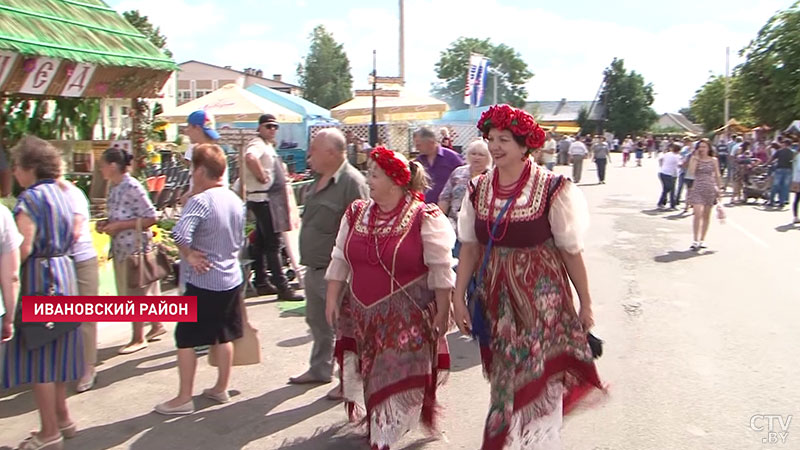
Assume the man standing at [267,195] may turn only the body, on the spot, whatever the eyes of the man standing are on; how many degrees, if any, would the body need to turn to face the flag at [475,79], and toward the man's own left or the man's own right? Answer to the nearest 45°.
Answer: approximately 135° to the man's own left

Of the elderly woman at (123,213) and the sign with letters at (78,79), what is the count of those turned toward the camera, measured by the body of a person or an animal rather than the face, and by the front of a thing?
1

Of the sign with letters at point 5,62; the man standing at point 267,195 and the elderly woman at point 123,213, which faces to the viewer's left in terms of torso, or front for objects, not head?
the elderly woman

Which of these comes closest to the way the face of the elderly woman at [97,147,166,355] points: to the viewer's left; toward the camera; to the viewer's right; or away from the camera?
to the viewer's left

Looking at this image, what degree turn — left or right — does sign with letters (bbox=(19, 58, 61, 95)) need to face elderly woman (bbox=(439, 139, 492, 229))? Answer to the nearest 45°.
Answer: approximately 45° to its left

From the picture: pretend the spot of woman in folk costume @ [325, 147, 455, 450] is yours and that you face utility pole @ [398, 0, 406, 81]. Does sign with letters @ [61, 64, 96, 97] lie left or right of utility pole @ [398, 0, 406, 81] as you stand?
left

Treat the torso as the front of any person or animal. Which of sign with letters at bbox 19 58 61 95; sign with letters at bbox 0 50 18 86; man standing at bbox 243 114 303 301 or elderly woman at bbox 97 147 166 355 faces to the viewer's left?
the elderly woman

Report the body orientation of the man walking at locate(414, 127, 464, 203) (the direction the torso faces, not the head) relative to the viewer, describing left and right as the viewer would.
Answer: facing the viewer and to the left of the viewer

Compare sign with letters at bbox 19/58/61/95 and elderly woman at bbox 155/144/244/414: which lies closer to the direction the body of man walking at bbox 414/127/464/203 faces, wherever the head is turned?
the elderly woman

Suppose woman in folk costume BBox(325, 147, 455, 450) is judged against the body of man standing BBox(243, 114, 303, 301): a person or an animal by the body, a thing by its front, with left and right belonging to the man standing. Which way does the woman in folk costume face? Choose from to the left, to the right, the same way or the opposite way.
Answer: to the right

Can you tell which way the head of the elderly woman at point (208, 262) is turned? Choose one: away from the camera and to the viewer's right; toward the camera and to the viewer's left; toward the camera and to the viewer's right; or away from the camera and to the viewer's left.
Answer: away from the camera and to the viewer's left

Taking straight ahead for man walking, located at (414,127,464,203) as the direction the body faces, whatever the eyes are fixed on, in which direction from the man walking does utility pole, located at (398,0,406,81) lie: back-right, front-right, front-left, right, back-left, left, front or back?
back-right

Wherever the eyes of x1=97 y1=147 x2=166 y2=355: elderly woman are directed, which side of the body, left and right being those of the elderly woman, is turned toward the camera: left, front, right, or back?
left

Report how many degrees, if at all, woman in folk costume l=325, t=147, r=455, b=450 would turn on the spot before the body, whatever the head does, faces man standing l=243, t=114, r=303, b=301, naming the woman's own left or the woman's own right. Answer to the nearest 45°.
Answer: approximately 135° to the woman's own right

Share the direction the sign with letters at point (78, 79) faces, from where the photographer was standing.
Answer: facing the viewer

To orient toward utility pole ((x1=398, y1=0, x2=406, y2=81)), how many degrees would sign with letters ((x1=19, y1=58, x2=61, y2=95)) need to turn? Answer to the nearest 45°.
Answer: approximately 135° to its left

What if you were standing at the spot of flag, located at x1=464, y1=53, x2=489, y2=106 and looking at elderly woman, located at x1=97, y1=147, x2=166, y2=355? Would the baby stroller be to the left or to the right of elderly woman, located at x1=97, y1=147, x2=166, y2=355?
left

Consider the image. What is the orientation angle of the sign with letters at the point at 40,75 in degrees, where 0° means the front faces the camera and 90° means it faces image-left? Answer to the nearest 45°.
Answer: approximately 0°
